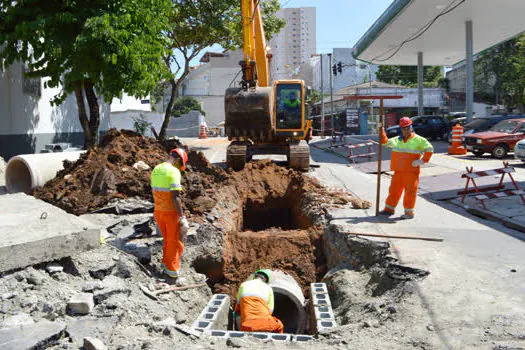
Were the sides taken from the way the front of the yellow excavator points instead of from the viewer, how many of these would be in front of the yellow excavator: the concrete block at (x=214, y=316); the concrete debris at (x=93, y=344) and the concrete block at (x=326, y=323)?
3

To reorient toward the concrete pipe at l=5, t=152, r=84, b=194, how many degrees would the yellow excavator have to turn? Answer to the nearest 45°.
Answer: approximately 45° to its right

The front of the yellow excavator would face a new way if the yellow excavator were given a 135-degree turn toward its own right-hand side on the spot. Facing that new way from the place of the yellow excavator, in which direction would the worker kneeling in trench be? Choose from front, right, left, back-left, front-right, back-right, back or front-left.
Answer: back-left

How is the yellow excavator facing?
toward the camera

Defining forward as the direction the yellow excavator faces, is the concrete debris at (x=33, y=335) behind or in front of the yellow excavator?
in front

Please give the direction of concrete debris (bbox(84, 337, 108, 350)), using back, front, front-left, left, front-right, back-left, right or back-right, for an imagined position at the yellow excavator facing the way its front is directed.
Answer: front

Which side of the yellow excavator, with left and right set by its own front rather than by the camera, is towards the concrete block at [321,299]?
front

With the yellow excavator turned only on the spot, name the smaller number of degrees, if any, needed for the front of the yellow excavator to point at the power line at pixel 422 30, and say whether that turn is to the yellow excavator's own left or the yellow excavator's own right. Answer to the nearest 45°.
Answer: approximately 135° to the yellow excavator's own left

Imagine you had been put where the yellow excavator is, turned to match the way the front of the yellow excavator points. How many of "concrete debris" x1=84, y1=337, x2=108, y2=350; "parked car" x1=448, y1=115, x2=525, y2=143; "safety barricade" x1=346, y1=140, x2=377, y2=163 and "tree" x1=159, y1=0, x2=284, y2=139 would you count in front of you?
1

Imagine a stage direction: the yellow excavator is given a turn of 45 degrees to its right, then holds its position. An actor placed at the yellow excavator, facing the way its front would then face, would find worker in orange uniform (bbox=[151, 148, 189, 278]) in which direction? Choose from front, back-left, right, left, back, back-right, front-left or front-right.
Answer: front-left

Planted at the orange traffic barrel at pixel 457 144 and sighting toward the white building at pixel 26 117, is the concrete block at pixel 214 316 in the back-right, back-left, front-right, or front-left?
front-left

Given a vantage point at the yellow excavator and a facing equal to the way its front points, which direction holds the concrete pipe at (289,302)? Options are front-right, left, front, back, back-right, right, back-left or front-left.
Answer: front
